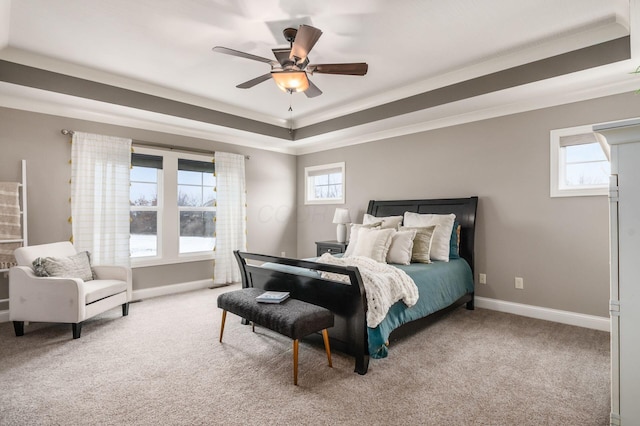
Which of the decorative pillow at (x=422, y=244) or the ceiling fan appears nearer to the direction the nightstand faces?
the ceiling fan

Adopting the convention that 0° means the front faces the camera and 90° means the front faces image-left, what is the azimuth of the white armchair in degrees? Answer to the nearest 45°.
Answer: approximately 315°

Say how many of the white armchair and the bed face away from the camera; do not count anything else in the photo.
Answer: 0

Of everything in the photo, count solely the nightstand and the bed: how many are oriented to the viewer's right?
0

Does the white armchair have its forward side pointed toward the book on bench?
yes

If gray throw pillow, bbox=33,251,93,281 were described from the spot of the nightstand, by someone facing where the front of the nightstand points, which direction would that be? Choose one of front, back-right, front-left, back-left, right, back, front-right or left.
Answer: front

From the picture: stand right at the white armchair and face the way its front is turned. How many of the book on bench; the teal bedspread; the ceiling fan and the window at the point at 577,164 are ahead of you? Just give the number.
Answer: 4

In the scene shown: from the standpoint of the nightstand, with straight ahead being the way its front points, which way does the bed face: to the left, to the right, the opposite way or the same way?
the same way

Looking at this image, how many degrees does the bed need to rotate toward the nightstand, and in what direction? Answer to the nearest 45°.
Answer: approximately 135° to its right

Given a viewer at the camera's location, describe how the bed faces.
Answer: facing the viewer and to the left of the viewer

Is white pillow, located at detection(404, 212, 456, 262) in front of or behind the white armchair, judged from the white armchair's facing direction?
in front

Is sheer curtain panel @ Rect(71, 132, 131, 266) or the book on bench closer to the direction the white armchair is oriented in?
the book on bench

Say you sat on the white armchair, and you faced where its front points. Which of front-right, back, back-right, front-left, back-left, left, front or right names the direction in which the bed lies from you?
front

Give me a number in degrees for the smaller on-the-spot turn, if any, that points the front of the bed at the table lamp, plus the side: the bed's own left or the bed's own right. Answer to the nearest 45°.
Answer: approximately 135° to the bed's own right

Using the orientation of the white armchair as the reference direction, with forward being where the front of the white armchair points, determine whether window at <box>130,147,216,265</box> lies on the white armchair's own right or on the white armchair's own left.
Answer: on the white armchair's own left

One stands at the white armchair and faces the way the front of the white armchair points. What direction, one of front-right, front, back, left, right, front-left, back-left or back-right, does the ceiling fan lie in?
front

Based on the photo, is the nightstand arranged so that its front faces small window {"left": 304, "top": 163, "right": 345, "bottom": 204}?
no

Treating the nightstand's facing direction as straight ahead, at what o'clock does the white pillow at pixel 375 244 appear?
The white pillow is roughly at 10 o'clock from the nightstand.

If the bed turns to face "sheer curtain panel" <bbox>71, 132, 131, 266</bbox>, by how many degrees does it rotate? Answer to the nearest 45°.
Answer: approximately 45° to its right
